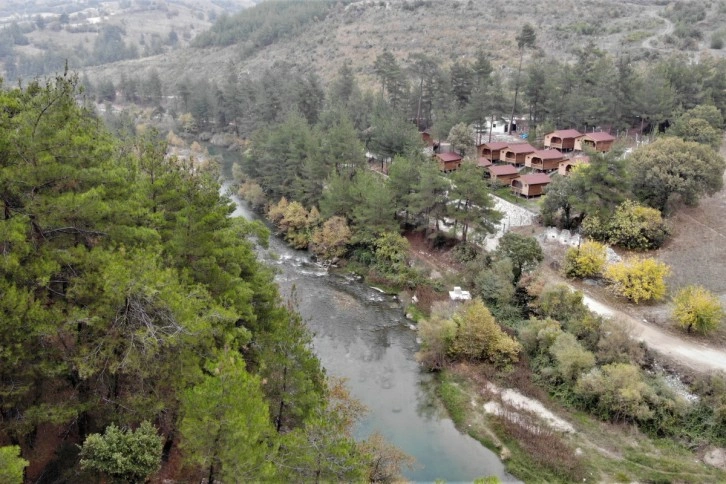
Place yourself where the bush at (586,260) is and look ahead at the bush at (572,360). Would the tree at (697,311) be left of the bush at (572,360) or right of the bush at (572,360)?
left

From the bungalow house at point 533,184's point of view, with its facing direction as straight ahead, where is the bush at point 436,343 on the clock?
The bush is roughly at 11 o'clock from the bungalow house.

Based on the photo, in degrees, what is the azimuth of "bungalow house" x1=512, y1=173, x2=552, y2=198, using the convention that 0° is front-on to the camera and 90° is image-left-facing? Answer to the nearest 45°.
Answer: approximately 45°

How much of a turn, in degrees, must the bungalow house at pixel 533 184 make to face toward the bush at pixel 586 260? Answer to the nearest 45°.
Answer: approximately 45° to its left

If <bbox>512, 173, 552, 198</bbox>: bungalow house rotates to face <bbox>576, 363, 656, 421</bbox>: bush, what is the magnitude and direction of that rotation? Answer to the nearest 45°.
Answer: approximately 45° to its left

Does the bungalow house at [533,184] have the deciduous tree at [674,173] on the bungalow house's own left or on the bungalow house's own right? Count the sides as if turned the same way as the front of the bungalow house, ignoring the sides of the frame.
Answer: on the bungalow house's own left
